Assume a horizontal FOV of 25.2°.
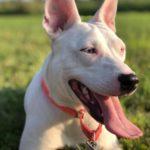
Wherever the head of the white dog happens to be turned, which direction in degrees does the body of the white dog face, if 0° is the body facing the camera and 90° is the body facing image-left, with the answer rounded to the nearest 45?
approximately 315°
